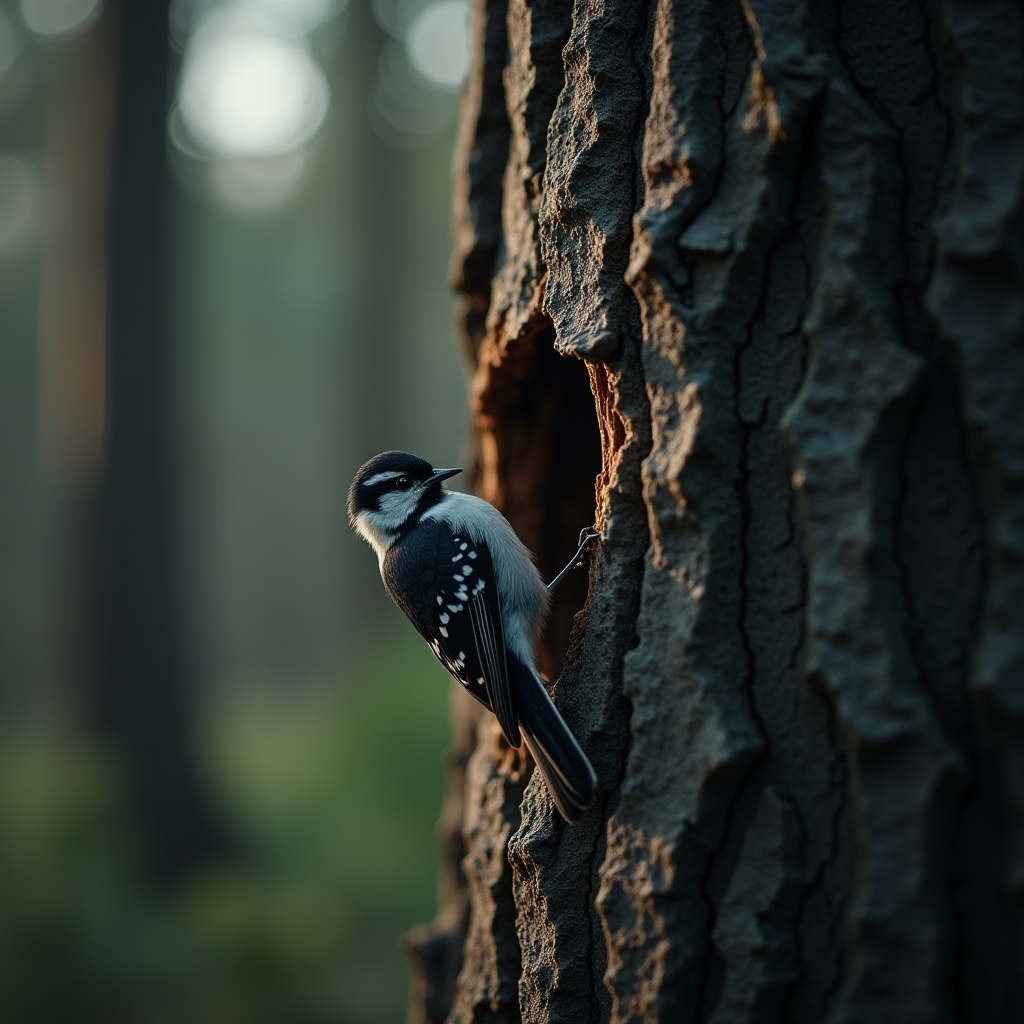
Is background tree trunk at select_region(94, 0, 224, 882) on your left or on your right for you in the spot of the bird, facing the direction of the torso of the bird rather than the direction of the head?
on your left

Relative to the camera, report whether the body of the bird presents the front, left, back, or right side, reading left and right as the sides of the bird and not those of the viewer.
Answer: right
